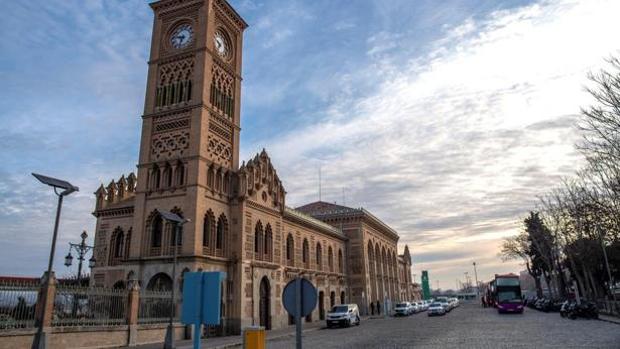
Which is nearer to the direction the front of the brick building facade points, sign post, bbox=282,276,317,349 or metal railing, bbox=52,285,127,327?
the sign post

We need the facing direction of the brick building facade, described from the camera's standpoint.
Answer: facing the viewer and to the right of the viewer

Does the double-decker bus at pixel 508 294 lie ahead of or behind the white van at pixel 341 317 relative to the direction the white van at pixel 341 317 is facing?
behind

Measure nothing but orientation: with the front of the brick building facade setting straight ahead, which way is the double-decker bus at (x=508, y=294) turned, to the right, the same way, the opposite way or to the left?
to the right

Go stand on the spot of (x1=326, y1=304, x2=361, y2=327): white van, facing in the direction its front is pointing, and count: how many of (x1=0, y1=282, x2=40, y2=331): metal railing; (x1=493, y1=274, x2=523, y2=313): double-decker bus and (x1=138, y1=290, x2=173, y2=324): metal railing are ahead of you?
2

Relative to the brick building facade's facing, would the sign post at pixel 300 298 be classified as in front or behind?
in front

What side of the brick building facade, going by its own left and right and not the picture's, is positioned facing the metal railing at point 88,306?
right

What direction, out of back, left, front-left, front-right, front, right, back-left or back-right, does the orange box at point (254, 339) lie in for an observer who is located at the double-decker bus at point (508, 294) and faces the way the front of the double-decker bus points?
front

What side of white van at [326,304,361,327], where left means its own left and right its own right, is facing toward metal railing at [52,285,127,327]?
front

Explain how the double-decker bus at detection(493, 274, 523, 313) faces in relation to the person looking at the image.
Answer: facing the viewer

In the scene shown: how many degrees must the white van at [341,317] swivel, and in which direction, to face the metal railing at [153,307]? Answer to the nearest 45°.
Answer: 0° — it already faces it

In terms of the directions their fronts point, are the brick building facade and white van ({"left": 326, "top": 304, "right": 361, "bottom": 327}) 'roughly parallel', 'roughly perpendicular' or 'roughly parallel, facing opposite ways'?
roughly perpendicular

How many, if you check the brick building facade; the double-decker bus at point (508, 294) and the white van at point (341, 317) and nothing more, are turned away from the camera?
0

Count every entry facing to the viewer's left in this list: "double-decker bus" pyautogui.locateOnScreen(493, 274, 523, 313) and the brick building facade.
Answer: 0

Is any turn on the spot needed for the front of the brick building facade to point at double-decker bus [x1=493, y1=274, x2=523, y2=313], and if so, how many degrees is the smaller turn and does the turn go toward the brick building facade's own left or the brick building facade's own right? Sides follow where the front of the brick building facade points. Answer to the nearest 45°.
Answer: approximately 90° to the brick building facade's own left

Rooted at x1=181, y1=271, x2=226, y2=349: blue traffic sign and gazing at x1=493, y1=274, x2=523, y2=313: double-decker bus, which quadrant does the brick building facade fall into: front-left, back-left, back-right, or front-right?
front-left

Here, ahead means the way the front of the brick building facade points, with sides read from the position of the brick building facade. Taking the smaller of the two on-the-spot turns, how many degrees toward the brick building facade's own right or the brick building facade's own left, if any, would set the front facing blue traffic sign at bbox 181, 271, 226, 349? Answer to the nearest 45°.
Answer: approximately 45° to the brick building facade's own right

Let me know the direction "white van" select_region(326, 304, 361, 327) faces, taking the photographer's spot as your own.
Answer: facing the viewer and to the left of the viewer

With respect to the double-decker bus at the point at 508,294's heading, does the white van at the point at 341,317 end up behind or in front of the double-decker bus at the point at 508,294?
in front

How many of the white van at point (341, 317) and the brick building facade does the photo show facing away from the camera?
0
